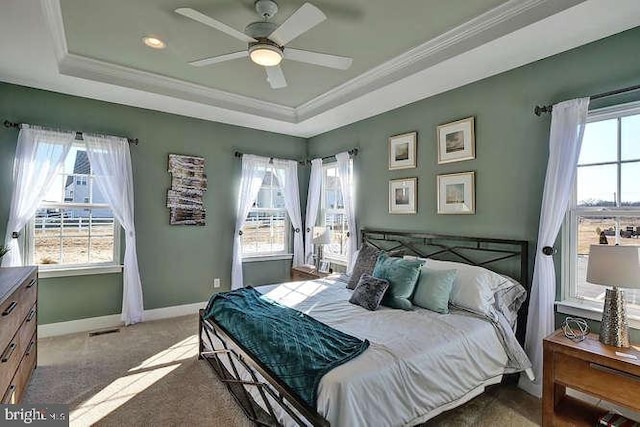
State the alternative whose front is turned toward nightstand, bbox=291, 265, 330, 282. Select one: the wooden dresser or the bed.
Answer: the wooden dresser

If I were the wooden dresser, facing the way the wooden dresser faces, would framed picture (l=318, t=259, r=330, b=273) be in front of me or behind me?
in front

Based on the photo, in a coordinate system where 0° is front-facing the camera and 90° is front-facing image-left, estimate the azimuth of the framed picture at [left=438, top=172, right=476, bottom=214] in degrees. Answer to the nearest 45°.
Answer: approximately 45°

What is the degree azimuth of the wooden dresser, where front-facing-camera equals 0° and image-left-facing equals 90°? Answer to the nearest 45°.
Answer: approximately 270°

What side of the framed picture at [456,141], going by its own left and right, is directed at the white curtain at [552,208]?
left

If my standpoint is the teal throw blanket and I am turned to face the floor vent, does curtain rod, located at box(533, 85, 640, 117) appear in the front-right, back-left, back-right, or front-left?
back-right

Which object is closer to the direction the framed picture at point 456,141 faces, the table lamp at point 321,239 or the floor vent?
the floor vent

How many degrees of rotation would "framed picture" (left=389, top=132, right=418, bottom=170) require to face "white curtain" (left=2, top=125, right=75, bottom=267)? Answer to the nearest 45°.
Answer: approximately 45° to its right

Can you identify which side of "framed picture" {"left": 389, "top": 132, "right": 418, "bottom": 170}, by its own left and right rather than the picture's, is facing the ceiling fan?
front

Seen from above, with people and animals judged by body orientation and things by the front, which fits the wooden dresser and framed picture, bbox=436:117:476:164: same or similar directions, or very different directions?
very different directions

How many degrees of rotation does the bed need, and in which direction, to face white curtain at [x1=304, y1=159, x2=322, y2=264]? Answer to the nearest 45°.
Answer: approximately 135° to its right
